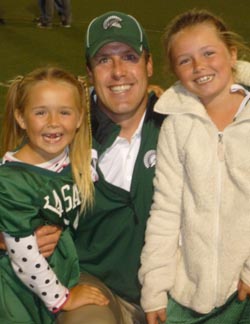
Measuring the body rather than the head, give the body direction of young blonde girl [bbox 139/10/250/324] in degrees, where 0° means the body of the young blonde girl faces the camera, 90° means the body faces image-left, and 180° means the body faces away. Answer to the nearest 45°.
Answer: approximately 0°

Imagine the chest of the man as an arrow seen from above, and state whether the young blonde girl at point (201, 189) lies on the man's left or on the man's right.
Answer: on the man's left

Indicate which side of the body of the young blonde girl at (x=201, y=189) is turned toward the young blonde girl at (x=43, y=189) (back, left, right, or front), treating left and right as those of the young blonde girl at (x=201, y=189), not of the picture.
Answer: right

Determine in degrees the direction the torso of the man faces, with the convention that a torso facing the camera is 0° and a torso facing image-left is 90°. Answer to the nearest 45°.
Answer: approximately 0°

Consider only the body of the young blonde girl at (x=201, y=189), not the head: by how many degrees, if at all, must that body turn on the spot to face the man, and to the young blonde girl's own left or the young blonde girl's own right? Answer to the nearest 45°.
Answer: approximately 90° to the young blonde girl's own right

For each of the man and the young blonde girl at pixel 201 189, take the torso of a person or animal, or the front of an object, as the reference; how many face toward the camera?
2
